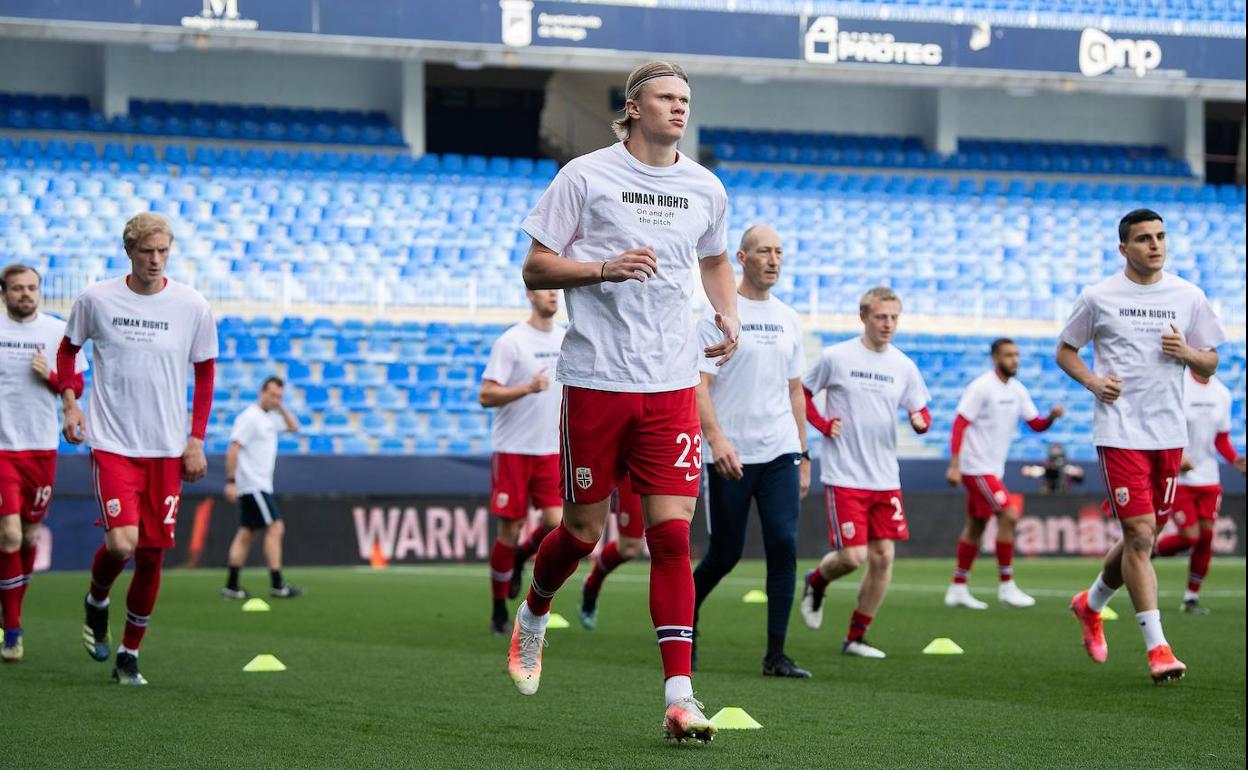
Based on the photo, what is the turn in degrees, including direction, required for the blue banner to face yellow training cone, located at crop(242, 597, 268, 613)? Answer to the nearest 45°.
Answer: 0° — it already faces it

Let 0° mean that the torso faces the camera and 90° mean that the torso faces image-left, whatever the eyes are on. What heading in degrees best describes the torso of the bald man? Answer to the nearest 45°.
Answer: approximately 315°

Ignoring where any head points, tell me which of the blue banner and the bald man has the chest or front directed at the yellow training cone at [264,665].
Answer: the blue banner

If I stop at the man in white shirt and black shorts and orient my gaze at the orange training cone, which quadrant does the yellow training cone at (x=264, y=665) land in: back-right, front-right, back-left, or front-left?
back-right

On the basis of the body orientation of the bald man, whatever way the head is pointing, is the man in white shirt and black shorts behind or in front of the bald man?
behind

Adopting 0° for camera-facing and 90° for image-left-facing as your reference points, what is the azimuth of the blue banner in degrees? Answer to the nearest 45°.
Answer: approximately 0°

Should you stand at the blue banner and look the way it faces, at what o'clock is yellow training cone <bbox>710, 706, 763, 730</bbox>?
The yellow training cone is roughly at 12 o'clock from the blue banner.
